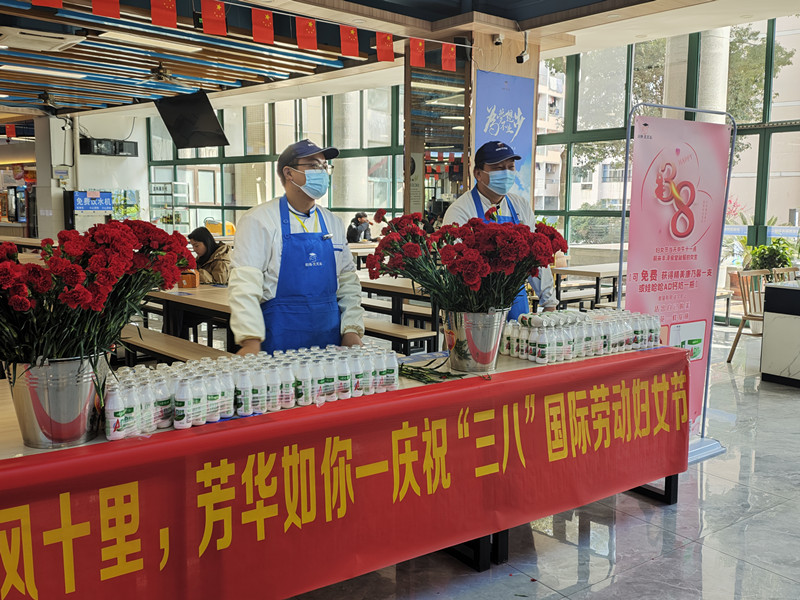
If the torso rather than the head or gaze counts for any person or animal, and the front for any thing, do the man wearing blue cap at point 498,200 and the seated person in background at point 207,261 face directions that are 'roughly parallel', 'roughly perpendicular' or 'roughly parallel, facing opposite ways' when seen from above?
roughly perpendicular

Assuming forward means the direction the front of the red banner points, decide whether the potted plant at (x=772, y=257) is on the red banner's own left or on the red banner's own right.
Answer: on the red banner's own left

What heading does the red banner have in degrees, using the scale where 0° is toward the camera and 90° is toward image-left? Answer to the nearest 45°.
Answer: approximately 315°

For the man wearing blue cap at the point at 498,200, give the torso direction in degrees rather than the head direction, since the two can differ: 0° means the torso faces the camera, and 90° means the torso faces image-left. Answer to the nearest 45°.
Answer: approximately 315°

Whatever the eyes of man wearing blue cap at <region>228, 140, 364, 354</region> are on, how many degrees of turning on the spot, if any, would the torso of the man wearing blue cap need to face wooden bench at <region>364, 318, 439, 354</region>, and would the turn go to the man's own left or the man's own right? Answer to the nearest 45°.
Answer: approximately 135° to the man's own left

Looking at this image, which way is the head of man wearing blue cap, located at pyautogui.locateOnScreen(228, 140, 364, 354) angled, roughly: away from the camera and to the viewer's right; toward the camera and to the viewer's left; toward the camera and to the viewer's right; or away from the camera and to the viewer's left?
toward the camera and to the viewer's right

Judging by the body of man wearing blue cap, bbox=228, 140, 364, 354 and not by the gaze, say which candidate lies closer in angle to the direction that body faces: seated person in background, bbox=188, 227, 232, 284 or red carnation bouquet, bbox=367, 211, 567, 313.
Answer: the red carnation bouquet

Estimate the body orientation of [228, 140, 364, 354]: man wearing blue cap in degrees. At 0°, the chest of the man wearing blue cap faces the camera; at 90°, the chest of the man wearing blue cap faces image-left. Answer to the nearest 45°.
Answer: approximately 315°
